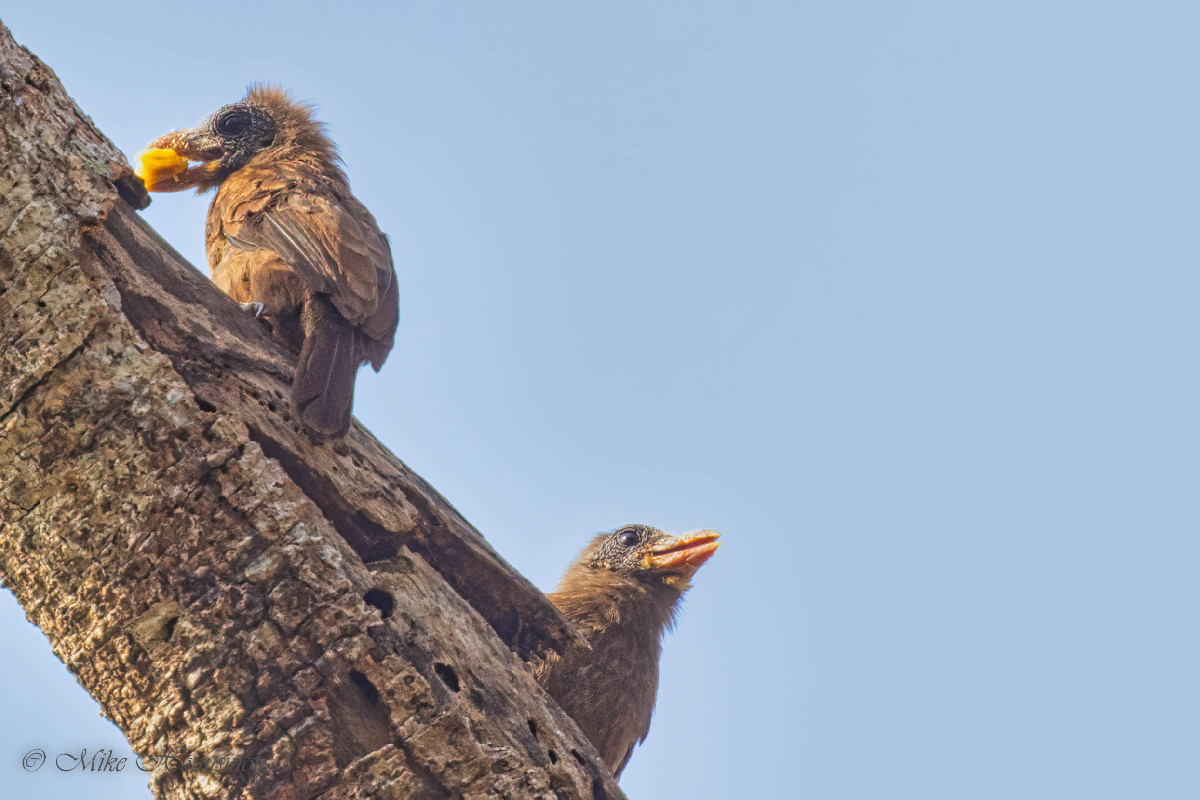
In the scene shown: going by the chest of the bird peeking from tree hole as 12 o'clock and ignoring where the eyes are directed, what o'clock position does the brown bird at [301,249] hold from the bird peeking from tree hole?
The brown bird is roughly at 5 o'clock from the bird peeking from tree hole.
